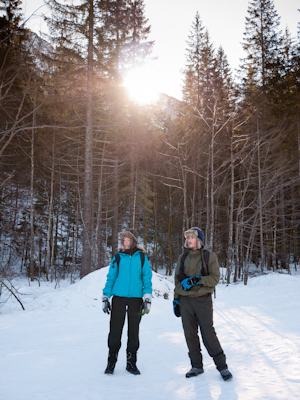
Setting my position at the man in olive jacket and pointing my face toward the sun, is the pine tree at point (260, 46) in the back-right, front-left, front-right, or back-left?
front-right

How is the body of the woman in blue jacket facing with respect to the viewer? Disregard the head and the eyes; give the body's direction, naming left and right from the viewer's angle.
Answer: facing the viewer

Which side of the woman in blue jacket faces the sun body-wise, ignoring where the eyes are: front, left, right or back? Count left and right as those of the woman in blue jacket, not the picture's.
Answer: back

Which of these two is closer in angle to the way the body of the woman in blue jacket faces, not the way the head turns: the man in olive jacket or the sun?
the man in olive jacket

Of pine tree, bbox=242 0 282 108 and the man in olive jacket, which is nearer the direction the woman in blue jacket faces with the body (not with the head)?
the man in olive jacket

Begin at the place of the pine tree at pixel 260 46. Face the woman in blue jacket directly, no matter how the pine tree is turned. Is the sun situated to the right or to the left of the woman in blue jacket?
right

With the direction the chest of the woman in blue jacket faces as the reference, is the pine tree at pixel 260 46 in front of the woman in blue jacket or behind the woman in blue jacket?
behind
